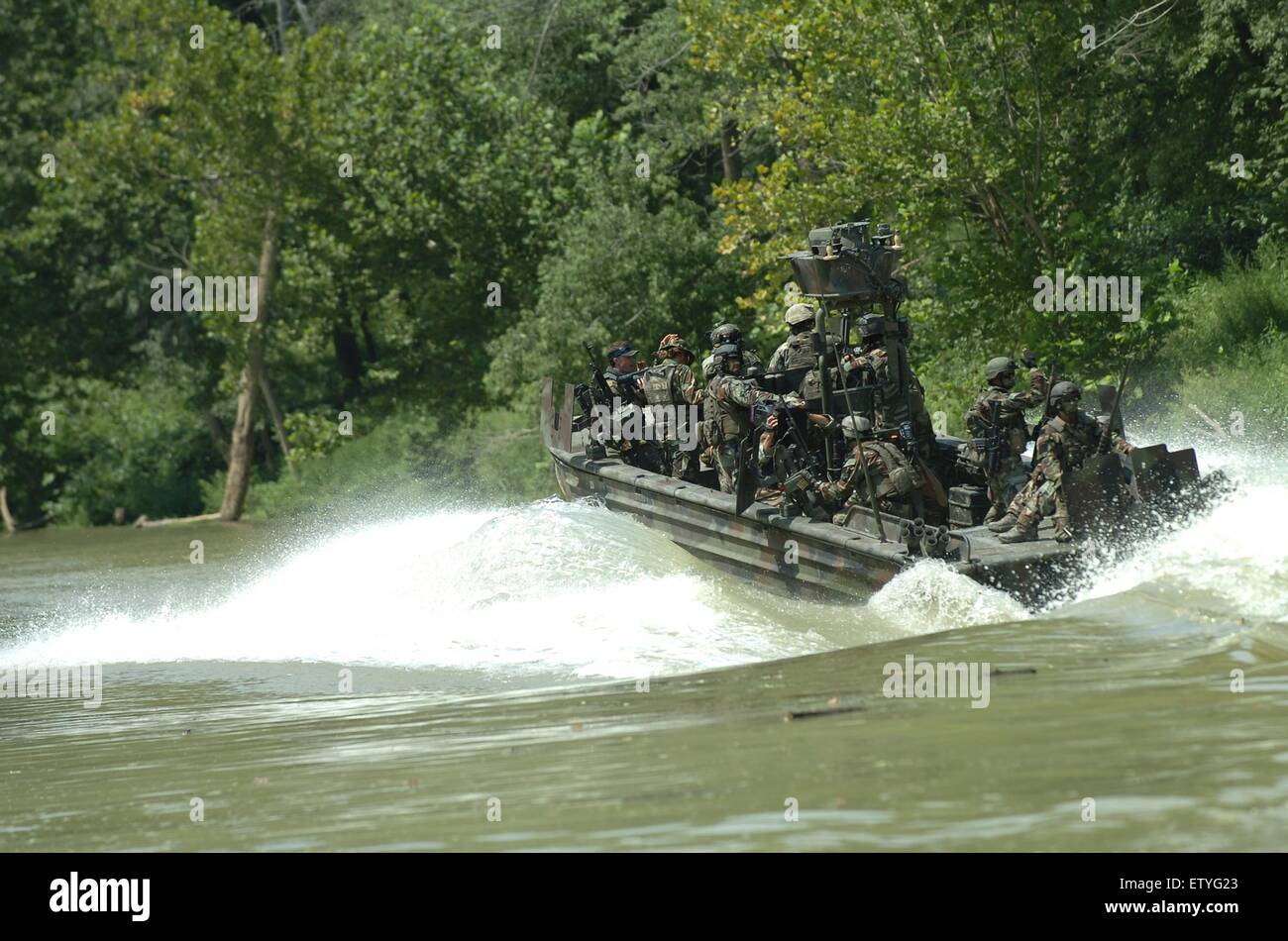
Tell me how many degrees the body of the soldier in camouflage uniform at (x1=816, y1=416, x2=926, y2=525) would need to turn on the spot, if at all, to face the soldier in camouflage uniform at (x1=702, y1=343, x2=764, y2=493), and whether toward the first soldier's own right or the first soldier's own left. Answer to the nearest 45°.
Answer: approximately 45° to the first soldier's own right

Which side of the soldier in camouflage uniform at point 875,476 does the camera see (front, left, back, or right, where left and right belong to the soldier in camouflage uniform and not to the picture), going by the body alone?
left

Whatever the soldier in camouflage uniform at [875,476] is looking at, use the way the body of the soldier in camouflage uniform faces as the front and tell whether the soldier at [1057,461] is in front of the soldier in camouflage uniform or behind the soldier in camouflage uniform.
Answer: behind

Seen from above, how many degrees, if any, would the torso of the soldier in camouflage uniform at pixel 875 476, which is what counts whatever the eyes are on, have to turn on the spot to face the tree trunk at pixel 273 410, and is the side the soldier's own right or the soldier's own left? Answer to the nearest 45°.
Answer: approximately 45° to the soldier's own right
